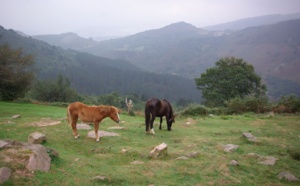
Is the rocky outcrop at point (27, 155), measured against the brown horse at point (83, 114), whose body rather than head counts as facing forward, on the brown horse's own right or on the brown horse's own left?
on the brown horse's own right

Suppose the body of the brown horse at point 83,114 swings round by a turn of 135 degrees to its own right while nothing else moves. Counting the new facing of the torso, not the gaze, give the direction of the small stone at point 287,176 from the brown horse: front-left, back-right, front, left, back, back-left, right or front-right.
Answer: left

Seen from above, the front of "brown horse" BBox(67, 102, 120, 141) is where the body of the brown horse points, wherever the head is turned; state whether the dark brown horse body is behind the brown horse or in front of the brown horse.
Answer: in front

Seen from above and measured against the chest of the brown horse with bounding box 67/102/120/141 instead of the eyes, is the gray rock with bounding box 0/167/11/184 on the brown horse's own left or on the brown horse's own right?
on the brown horse's own right

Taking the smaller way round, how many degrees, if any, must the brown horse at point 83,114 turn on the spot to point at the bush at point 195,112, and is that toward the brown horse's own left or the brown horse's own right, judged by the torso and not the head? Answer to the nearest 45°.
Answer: approximately 45° to the brown horse's own left

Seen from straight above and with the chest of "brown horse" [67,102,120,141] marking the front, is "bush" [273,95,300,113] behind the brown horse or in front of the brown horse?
in front

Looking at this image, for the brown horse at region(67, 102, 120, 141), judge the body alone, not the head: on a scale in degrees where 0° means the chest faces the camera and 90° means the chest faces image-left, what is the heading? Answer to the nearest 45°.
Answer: approximately 270°

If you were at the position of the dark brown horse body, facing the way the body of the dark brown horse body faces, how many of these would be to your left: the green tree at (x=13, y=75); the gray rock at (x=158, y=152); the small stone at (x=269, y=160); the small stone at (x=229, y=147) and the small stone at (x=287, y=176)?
1
